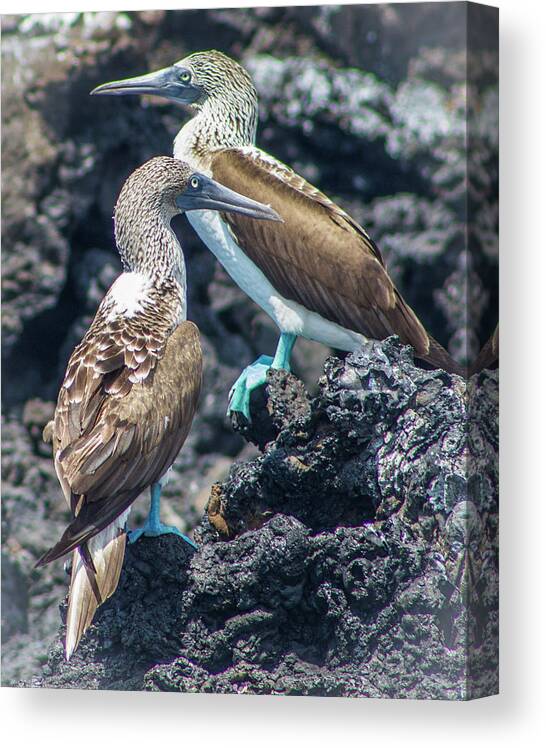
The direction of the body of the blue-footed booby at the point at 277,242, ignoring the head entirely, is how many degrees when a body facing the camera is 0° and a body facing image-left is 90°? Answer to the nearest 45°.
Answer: approximately 90°

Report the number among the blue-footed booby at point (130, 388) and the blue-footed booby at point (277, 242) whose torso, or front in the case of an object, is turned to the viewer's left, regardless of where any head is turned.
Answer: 1

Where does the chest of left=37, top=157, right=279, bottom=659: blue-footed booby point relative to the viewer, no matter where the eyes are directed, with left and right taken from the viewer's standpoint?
facing away from the viewer and to the right of the viewer
